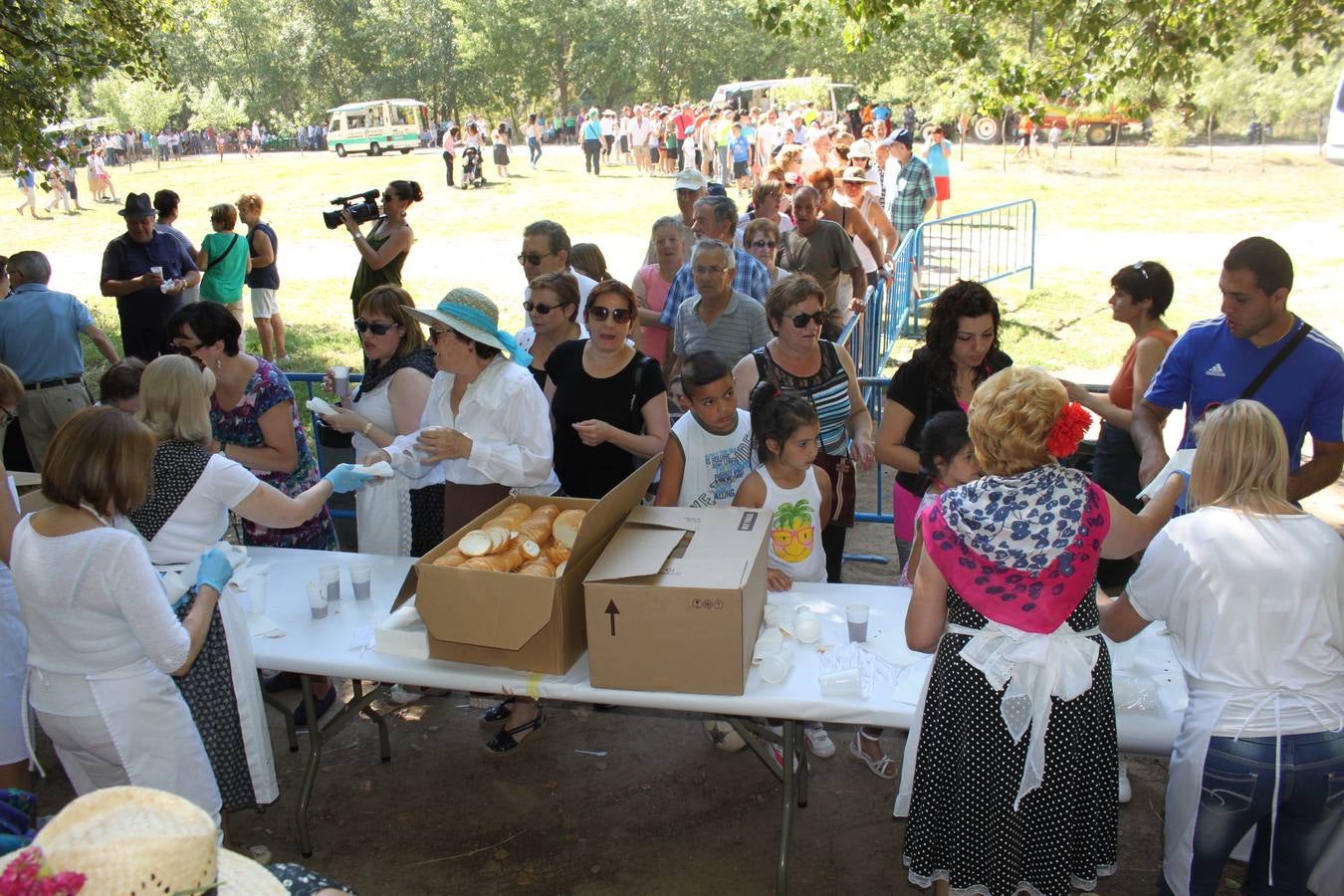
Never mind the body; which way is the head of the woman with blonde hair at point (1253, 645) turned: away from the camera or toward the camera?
away from the camera

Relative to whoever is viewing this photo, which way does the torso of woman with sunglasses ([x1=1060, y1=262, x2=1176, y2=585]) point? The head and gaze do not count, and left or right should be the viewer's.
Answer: facing to the left of the viewer

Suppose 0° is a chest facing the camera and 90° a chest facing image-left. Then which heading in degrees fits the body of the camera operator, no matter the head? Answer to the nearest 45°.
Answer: approximately 90°

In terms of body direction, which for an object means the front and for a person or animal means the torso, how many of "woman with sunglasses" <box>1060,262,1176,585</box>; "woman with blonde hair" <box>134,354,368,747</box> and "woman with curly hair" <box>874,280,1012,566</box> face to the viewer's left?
1

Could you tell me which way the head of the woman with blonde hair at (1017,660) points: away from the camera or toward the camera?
away from the camera

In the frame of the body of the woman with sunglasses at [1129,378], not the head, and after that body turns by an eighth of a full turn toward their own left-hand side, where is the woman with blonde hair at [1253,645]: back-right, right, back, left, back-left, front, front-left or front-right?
front-left

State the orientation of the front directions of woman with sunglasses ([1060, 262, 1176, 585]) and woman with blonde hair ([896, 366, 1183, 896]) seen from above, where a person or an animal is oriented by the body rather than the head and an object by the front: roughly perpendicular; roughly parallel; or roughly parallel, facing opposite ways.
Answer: roughly perpendicular

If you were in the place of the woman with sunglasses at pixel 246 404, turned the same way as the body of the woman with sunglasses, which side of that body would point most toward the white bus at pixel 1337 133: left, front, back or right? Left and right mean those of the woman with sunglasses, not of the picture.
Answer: back

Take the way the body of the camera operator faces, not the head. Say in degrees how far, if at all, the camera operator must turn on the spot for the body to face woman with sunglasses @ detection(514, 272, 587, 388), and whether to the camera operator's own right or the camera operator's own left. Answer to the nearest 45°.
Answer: approximately 90° to the camera operator's own left

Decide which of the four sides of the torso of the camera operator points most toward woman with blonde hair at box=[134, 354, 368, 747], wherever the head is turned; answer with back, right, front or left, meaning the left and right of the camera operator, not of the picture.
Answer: left

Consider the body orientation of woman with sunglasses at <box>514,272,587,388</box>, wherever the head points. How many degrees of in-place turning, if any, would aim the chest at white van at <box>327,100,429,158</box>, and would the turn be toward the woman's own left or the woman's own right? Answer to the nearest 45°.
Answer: approximately 135° to the woman's own right

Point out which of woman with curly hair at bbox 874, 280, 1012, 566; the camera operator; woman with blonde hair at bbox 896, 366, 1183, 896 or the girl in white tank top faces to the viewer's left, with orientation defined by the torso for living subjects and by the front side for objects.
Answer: the camera operator

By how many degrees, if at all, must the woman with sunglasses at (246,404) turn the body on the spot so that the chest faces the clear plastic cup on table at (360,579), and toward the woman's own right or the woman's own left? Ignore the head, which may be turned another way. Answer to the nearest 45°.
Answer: approximately 45° to the woman's own left

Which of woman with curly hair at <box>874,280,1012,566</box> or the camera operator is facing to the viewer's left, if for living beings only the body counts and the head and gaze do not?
the camera operator

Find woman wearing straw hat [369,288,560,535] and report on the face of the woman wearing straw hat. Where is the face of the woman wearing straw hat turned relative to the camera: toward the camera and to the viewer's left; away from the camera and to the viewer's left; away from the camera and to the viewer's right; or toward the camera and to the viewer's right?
toward the camera and to the viewer's left
